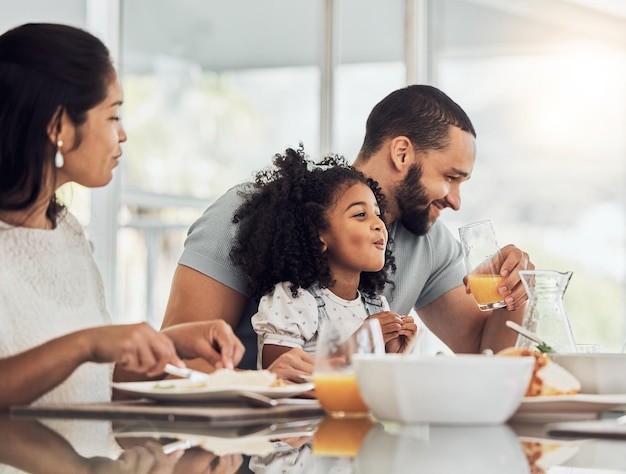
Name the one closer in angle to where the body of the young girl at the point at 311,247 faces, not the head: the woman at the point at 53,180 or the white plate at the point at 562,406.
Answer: the white plate

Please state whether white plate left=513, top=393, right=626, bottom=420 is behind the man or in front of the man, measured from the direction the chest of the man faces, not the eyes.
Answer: in front

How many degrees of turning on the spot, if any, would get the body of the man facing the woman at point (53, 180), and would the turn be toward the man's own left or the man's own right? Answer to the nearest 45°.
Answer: approximately 90° to the man's own right

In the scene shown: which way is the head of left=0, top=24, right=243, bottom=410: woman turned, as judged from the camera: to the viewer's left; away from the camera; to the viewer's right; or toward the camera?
to the viewer's right

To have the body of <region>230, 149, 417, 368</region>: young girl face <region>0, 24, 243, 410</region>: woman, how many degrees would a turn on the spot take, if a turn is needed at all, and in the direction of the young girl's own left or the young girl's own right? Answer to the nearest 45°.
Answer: approximately 90° to the young girl's own right

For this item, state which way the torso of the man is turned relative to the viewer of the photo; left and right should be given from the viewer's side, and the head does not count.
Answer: facing the viewer and to the right of the viewer

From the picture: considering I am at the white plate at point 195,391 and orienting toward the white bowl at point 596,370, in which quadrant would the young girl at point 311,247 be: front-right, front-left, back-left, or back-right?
front-left

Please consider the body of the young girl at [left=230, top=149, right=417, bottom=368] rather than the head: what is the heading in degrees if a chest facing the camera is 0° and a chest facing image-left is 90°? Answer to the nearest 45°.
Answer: approximately 315°

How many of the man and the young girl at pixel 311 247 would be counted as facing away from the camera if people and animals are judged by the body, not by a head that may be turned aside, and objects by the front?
0

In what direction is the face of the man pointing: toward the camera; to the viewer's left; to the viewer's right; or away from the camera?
to the viewer's right

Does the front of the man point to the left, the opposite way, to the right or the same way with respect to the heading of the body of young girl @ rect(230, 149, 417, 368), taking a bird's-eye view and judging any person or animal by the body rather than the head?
the same way
